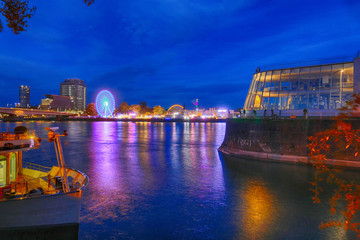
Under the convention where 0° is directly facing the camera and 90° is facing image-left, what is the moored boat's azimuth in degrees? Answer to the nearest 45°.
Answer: approximately 270°
